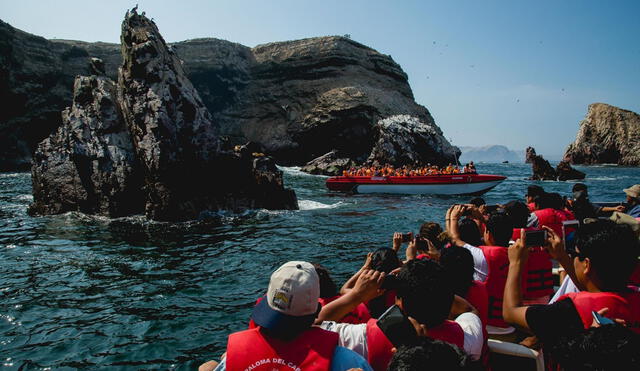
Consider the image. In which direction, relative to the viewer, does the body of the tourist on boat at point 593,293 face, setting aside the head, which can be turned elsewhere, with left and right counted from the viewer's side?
facing away from the viewer and to the left of the viewer

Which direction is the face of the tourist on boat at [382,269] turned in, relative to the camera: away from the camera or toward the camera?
away from the camera

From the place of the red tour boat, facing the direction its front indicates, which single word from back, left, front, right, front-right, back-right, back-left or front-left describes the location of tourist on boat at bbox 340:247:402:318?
right

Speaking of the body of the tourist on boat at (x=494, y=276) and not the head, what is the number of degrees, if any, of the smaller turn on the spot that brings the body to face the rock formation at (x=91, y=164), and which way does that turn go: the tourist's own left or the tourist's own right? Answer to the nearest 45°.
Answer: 0° — they already face it

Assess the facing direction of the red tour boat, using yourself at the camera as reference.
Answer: facing to the right of the viewer

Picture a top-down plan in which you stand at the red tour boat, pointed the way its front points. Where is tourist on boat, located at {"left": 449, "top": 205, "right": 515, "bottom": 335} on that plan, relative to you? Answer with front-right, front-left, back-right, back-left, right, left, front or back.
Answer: right

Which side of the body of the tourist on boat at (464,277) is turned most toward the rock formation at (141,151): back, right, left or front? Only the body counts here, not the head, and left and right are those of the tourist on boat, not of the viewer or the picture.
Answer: front

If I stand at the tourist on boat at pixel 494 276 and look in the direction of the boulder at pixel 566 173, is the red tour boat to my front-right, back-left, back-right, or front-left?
front-left

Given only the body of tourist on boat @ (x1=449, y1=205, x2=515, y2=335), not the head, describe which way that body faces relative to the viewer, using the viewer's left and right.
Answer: facing away from the viewer and to the left of the viewer

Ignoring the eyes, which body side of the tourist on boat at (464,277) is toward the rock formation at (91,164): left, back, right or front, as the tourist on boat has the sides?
front

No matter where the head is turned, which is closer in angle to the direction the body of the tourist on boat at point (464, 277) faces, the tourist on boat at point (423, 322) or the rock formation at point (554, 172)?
the rock formation

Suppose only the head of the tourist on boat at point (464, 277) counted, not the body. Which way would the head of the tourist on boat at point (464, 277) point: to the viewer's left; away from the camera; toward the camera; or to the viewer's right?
away from the camera

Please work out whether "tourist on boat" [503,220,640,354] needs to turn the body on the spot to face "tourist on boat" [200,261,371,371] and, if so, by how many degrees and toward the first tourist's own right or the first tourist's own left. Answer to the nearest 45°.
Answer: approximately 90° to the first tourist's own left

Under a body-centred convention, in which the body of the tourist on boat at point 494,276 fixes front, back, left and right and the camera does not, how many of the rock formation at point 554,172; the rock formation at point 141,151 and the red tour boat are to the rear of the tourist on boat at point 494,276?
0
